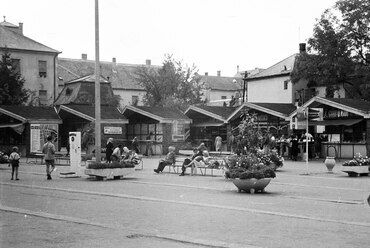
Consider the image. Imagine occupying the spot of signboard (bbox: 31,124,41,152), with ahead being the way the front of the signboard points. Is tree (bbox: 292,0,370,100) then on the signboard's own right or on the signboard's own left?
on the signboard's own left

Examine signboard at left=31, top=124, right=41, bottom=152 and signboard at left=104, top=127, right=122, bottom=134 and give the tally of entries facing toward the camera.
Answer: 2

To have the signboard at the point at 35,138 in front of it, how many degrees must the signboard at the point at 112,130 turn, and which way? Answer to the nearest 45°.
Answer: approximately 90° to its right

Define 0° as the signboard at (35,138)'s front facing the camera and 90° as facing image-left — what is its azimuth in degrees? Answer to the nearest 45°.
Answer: approximately 0°

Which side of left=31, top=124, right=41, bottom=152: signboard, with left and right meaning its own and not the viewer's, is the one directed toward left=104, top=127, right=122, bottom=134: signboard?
left

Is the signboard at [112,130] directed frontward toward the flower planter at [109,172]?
yes
